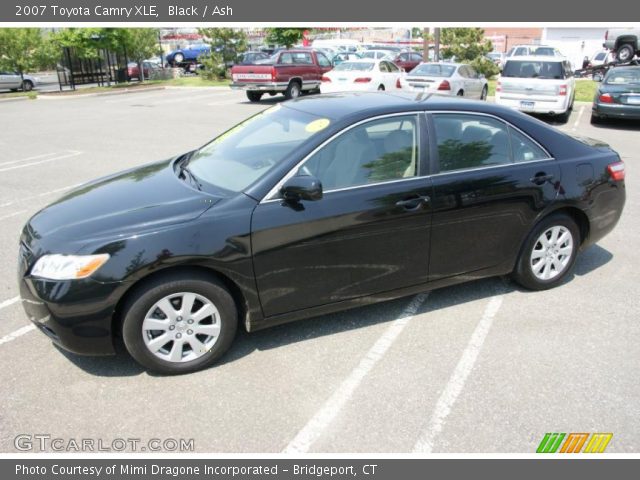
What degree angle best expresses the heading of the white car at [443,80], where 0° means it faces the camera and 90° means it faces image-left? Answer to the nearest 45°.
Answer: approximately 225°

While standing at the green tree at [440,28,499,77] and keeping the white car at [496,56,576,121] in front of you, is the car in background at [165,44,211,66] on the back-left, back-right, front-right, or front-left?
back-right

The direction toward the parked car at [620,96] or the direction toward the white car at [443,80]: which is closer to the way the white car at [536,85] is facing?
the white car

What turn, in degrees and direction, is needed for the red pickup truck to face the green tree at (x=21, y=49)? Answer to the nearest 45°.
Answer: approximately 90° to its left

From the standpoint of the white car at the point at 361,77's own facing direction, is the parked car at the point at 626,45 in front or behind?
in front

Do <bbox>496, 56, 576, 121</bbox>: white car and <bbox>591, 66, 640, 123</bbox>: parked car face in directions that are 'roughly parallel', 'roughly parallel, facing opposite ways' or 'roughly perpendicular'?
roughly parallel

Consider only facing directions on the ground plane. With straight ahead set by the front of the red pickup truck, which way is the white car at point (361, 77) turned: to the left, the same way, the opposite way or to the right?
the same way

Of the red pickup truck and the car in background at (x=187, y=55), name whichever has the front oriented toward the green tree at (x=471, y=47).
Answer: the red pickup truck

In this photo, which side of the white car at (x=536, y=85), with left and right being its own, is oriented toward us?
back

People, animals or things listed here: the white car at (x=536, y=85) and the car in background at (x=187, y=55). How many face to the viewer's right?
0

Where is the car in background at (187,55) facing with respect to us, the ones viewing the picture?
facing to the left of the viewer

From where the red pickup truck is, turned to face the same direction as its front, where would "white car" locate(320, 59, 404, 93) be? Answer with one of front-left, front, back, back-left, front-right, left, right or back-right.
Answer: right

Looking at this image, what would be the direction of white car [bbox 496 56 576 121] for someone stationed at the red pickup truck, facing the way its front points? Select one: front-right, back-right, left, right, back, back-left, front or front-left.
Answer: right

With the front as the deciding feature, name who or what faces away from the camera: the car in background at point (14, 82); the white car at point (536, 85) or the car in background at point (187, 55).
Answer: the white car

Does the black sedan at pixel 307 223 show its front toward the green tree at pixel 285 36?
no

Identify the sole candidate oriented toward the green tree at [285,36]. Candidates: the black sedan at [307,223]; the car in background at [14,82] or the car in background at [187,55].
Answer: the car in background at [14,82]

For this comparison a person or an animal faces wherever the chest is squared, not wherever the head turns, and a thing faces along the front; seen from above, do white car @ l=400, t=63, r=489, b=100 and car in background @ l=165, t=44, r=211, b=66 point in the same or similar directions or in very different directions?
very different directions

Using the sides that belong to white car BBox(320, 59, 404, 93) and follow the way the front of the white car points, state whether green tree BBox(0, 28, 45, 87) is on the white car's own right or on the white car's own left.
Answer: on the white car's own left

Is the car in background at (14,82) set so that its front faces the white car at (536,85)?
no

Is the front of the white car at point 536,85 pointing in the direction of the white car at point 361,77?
no

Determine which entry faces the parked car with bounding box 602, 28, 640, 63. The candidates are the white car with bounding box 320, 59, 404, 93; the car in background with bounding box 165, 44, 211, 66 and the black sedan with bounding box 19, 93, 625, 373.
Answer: the white car
